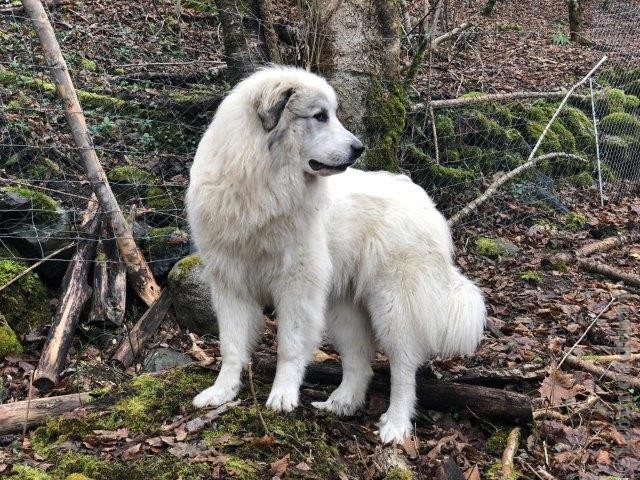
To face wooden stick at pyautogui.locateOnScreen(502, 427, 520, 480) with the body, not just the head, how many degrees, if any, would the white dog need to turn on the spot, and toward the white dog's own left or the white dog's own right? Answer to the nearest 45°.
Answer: approximately 135° to the white dog's own left

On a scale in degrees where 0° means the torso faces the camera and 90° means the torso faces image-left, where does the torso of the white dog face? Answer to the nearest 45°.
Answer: approximately 45°

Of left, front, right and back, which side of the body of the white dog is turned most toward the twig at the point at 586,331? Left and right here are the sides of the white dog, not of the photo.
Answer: back

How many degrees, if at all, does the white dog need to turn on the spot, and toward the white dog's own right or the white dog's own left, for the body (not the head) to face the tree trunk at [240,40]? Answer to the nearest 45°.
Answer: approximately 135° to the white dog's own right

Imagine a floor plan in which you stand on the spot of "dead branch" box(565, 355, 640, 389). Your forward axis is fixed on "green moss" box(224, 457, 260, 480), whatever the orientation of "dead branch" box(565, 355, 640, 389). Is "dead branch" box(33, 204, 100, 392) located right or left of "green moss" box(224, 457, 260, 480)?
right

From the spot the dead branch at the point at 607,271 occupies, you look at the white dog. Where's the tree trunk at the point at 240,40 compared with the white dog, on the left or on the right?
right

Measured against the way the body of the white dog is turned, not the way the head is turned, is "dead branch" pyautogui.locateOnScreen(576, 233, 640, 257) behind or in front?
behind

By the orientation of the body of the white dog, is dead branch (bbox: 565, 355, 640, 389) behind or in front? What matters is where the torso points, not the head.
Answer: behind

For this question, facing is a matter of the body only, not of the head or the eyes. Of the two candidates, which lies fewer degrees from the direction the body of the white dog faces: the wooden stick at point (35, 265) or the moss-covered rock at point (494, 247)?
the wooden stick

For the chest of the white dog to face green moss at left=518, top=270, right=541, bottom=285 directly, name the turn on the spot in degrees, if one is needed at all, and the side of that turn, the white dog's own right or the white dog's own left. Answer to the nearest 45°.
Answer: approximately 180°

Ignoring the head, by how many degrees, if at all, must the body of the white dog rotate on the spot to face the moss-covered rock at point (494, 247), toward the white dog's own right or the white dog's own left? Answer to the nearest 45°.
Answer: approximately 180°

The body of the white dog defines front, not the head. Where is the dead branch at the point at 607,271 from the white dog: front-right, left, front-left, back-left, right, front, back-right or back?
back
